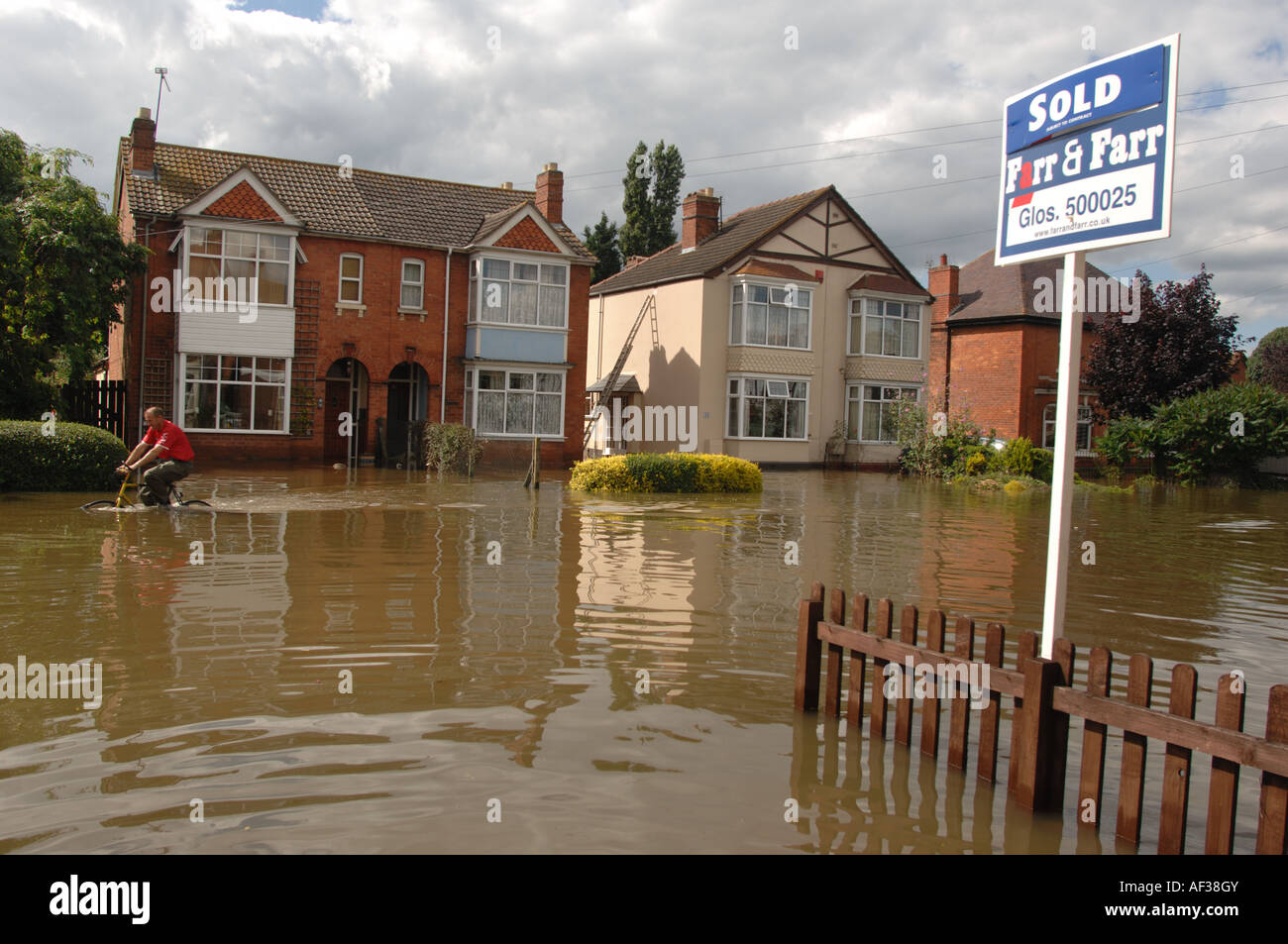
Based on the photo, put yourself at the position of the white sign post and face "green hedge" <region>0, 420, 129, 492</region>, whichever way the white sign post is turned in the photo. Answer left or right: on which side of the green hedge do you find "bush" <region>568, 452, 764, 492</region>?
right

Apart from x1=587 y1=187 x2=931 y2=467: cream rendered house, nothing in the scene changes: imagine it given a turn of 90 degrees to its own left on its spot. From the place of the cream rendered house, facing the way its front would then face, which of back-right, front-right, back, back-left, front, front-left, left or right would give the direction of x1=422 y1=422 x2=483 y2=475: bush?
back

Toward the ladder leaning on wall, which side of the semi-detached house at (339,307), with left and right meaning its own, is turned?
left

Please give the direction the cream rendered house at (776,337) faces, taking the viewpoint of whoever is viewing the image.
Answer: facing the viewer and to the right of the viewer

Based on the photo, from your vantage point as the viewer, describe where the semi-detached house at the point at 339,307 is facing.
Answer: facing the viewer

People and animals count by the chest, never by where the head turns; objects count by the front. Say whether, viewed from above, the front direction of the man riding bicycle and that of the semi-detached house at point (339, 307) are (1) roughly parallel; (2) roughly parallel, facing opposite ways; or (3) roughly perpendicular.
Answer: roughly perpendicular

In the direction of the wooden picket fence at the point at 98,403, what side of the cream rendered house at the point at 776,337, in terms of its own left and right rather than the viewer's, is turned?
right

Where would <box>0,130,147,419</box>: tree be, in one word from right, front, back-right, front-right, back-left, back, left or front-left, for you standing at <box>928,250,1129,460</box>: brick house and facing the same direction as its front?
right

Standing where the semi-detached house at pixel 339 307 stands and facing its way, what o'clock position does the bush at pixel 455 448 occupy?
The bush is roughly at 11 o'clock from the semi-detached house.

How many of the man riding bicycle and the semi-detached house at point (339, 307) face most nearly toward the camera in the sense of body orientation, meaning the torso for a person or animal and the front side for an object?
1

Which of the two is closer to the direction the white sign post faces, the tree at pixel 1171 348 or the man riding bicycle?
the man riding bicycle

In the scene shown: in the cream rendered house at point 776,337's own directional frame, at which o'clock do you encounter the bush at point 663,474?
The bush is roughly at 2 o'clock from the cream rendered house.

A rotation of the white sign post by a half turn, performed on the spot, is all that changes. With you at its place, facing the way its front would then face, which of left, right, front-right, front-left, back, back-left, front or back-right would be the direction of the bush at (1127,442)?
front-left

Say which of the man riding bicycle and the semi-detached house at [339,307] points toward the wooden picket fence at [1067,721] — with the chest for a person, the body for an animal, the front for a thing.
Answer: the semi-detached house
